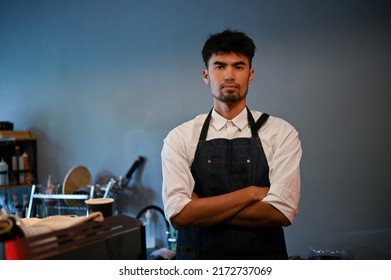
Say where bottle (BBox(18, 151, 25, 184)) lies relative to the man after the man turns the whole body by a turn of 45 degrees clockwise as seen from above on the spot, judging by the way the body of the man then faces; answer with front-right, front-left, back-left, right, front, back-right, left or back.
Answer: right

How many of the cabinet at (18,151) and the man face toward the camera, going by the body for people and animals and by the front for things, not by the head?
2

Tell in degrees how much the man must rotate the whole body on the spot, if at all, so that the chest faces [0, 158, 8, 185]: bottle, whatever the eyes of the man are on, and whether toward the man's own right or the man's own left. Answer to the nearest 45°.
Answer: approximately 135° to the man's own right

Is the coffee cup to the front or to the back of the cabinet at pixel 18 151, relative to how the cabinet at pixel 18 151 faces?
to the front

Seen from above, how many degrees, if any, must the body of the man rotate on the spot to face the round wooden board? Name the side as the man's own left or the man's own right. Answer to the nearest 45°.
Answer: approximately 135° to the man's own right

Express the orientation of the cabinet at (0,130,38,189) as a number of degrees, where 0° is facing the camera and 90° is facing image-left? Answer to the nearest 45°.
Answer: approximately 0°

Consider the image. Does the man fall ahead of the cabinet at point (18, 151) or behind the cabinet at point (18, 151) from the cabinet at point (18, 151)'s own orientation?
ahead
